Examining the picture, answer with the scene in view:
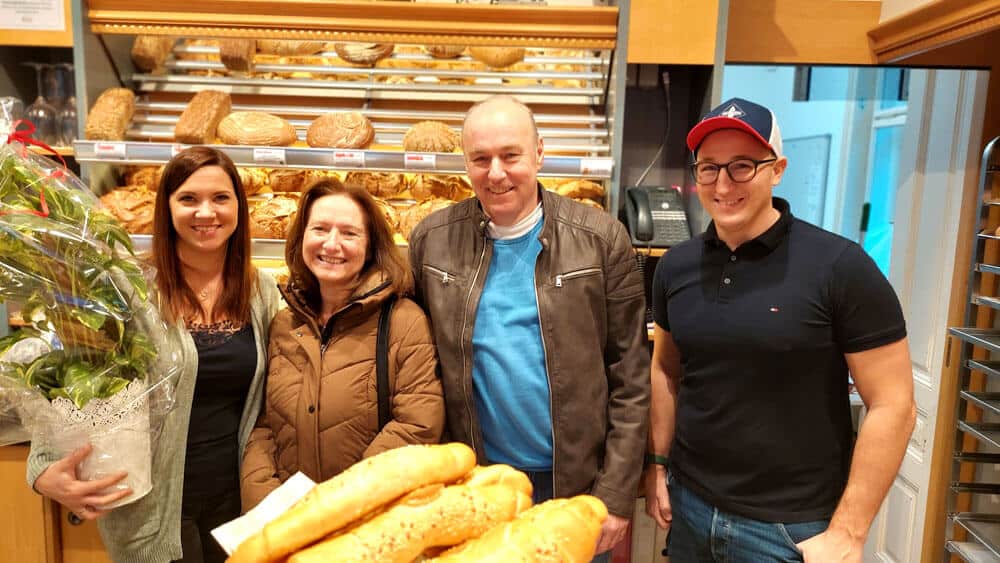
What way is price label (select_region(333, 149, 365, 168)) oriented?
toward the camera

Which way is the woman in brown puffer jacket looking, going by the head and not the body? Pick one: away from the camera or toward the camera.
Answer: toward the camera

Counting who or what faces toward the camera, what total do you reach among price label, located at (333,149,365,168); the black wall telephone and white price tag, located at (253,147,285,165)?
3

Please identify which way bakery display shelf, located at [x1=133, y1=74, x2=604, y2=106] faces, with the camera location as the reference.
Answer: facing the viewer

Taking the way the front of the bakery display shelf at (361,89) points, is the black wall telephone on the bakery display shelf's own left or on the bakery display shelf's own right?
on the bakery display shelf's own left

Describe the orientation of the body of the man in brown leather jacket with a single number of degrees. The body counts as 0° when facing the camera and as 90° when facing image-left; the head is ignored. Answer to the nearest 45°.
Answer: approximately 0°

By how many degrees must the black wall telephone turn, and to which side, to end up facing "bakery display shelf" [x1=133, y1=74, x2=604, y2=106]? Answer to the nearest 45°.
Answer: approximately 90° to its right

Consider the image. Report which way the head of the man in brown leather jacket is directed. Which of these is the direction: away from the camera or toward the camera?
toward the camera

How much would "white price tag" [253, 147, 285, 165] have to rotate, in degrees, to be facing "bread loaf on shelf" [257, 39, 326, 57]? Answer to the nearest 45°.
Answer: approximately 180°

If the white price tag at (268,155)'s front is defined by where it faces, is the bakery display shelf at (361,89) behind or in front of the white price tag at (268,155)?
behind

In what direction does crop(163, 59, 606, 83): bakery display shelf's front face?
toward the camera

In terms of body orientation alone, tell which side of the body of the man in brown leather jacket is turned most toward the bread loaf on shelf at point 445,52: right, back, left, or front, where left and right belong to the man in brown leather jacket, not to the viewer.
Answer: back

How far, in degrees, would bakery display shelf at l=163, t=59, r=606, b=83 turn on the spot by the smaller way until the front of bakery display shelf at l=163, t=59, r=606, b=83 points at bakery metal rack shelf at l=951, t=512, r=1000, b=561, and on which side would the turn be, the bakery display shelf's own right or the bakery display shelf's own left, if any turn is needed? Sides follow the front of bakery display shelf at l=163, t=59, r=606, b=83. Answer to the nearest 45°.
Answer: approximately 45° to the bakery display shelf's own left
